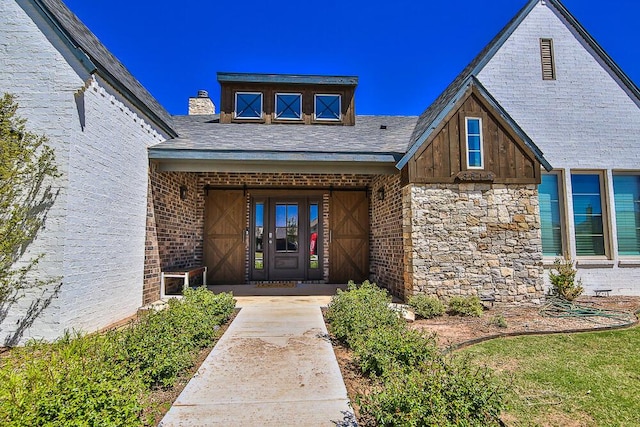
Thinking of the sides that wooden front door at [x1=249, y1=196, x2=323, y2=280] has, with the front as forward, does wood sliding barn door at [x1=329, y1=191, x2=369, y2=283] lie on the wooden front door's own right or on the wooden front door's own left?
on the wooden front door's own left

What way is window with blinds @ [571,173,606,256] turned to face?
toward the camera

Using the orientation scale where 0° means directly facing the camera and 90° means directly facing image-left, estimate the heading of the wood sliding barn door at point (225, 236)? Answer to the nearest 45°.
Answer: approximately 0°

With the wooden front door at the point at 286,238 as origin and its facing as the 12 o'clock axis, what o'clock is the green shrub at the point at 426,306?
The green shrub is roughly at 11 o'clock from the wooden front door.

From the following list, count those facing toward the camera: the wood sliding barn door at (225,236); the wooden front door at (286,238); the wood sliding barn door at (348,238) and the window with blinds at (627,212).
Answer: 4

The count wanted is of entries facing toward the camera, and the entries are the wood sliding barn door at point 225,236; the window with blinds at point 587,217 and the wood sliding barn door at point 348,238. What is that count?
3

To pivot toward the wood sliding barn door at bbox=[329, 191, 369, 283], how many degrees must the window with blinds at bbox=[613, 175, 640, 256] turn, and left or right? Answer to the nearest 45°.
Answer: approximately 45° to its right

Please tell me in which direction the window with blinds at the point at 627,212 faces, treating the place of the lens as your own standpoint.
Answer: facing the viewer

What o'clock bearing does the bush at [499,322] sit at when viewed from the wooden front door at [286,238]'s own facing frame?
The bush is roughly at 11 o'clock from the wooden front door.

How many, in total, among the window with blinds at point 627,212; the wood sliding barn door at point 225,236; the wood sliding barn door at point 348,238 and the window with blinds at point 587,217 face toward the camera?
4

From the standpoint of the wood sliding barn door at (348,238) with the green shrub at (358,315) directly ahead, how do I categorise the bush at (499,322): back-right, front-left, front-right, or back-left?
front-left

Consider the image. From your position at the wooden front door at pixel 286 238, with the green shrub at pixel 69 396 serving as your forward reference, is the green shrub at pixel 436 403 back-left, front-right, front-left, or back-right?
front-left

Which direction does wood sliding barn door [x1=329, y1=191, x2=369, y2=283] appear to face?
toward the camera
